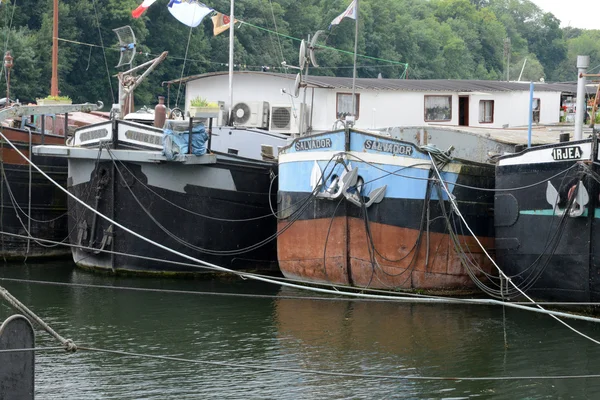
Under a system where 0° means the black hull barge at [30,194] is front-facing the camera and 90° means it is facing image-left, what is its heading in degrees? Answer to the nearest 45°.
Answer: approximately 45°

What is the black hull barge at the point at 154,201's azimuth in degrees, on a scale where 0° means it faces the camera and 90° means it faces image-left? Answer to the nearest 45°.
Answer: approximately 45°

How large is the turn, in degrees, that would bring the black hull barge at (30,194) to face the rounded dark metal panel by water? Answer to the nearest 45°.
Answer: approximately 45° to its left

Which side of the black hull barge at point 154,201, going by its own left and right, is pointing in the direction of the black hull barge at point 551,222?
left

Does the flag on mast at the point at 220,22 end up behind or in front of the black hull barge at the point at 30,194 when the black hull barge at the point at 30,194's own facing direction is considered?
behind

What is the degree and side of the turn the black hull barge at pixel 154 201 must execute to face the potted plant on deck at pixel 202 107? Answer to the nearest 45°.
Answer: approximately 135° to its right

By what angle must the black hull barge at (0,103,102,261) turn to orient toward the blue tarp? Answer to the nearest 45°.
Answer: approximately 90° to its left

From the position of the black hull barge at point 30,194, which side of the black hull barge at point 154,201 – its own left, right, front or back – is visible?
right
